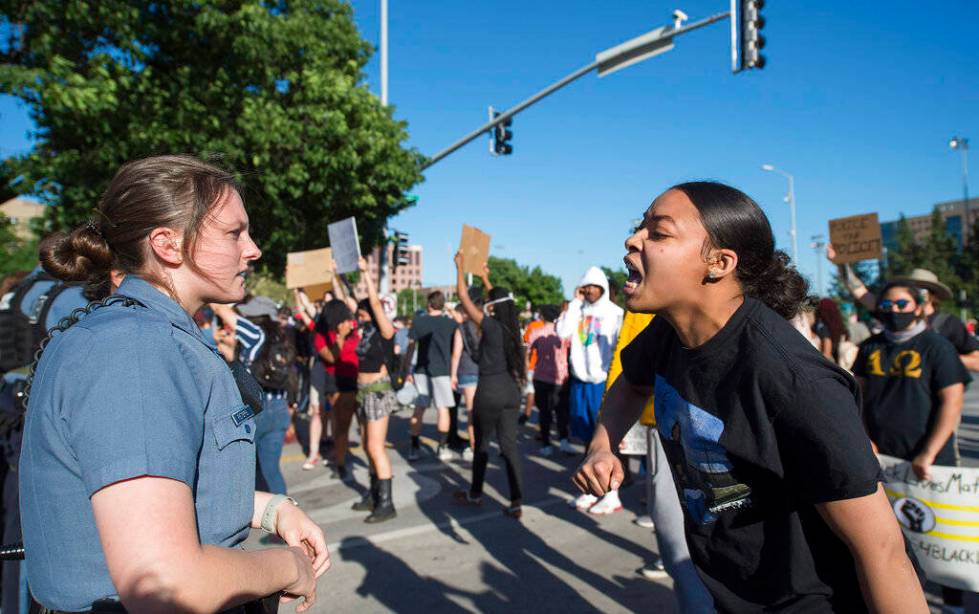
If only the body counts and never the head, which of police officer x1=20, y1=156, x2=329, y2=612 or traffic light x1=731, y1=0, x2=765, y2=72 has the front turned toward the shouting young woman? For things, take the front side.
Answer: the police officer

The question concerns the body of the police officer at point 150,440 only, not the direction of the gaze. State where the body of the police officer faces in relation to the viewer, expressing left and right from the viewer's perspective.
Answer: facing to the right of the viewer

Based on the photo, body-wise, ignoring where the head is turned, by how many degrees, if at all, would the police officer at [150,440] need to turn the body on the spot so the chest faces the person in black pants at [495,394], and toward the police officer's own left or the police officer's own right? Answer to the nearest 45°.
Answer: approximately 45° to the police officer's own left

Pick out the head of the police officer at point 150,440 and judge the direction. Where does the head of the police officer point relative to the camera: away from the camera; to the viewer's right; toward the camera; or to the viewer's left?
to the viewer's right

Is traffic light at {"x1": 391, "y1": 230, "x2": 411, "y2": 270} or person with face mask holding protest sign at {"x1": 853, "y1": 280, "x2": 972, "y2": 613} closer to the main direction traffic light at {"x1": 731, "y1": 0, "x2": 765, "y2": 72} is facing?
the person with face mask holding protest sign

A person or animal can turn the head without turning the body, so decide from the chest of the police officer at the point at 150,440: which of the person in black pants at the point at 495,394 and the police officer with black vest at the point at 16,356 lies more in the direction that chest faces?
the person in black pants
